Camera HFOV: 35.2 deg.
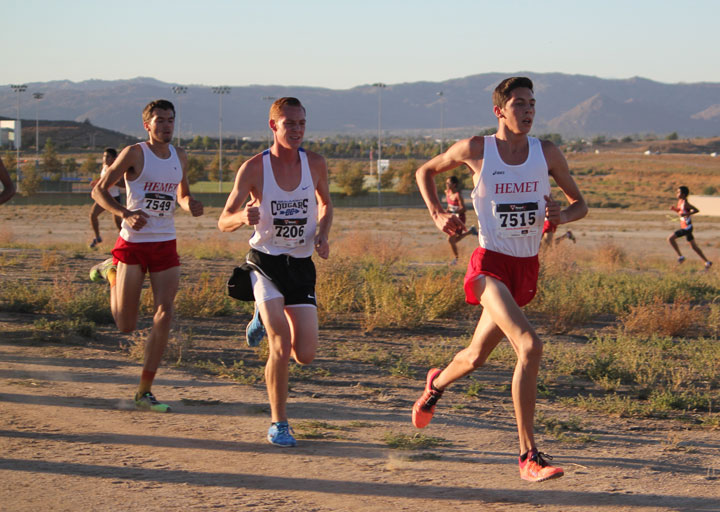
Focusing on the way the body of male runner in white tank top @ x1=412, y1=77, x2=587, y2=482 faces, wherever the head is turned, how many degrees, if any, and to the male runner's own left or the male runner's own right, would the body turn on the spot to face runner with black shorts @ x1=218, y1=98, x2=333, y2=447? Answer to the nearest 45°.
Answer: approximately 135° to the male runner's own right

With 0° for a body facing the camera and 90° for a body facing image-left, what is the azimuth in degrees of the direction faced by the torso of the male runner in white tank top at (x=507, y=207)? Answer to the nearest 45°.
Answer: approximately 315°

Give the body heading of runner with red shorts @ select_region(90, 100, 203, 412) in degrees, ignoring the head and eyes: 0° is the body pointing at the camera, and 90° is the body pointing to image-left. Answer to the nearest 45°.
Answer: approximately 315°

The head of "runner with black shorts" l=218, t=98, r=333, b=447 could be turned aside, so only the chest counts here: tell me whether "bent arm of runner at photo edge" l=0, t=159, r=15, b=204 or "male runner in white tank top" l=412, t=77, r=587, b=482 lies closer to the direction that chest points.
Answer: the male runner in white tank top

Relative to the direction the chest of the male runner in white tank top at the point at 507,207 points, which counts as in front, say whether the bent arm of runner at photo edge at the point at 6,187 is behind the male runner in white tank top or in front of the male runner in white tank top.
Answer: behind
